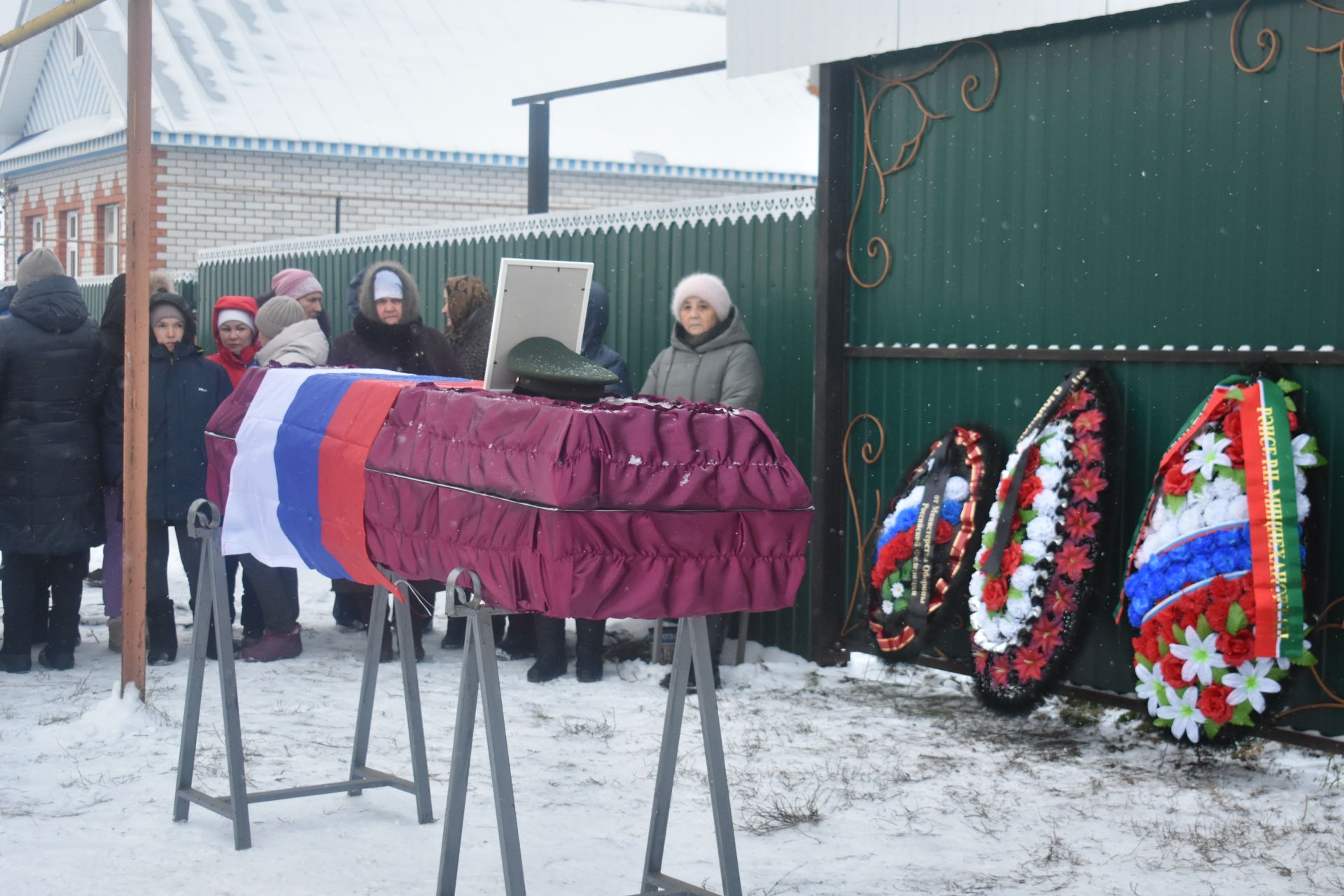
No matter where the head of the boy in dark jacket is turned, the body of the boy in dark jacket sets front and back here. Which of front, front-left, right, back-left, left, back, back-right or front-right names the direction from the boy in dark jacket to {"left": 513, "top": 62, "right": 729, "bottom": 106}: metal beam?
back-left

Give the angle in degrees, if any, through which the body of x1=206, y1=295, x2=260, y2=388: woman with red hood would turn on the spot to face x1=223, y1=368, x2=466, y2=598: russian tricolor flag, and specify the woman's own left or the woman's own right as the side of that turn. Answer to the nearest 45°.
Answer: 0° — they already face it

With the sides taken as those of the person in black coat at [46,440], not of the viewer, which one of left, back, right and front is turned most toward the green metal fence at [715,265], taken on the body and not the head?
right

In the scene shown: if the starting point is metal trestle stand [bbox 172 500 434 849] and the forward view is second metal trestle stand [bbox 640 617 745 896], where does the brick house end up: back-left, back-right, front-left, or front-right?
back-left

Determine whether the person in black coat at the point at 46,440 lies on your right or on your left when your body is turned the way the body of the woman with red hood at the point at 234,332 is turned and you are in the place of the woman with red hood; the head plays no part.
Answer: on your right

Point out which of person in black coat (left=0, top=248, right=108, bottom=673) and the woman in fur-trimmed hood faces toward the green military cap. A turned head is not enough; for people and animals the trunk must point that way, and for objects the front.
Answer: the woman in fur-trimmed hood

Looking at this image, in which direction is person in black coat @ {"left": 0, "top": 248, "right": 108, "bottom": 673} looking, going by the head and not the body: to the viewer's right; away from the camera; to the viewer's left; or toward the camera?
away from the camera

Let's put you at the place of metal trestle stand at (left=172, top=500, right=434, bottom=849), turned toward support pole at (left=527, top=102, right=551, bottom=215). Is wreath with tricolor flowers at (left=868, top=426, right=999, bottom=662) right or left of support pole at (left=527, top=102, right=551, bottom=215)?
right

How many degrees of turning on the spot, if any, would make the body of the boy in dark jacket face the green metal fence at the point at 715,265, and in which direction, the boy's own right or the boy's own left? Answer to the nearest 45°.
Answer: approximately 90° to the boy's own left

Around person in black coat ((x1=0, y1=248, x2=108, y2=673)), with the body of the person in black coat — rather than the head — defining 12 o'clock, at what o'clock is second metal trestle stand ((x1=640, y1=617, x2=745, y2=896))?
The second metal trestle stand is roughly at 5 o'clock from the person in black coat.

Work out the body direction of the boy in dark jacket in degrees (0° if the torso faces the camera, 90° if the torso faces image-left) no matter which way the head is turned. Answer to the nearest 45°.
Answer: approximately 0°

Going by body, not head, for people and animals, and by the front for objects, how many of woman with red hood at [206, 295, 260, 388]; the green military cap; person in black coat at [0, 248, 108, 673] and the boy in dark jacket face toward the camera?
2

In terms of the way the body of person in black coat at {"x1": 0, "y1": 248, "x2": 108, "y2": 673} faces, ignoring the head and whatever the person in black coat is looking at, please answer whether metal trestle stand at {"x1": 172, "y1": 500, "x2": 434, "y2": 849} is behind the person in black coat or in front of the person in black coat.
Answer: behind

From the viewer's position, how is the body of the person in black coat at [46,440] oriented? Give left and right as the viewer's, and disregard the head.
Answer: facing away from the viewer
